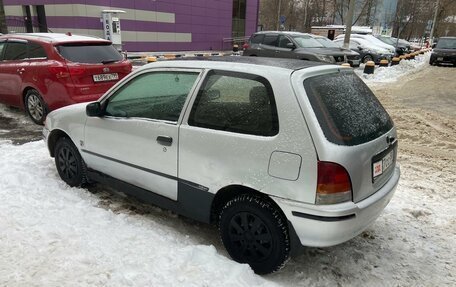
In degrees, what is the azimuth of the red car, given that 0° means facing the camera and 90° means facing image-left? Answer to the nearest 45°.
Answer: approximately 135°

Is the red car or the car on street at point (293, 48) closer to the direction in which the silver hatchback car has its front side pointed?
the red car

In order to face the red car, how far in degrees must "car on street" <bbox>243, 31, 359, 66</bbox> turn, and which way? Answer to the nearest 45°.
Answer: approximately 90° to its right

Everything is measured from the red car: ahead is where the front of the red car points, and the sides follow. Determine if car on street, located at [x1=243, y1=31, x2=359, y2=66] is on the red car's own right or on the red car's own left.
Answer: on the red car's own right

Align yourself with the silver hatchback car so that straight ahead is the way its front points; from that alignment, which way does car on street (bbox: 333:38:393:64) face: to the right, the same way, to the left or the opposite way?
the opposite way

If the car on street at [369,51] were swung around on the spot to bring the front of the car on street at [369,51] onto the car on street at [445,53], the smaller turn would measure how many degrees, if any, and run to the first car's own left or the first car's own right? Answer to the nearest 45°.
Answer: approximately 90° to the first car's own left

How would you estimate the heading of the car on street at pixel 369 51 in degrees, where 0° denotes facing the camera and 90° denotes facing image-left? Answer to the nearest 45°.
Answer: approximately 315°

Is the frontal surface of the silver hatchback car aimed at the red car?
yes

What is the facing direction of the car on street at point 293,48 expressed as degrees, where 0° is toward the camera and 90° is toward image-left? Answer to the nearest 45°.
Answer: approximately 315°

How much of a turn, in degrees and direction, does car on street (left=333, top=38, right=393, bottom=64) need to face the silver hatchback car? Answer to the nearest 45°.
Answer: approximately 45° to its right

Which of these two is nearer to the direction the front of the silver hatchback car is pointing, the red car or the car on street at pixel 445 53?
the red car

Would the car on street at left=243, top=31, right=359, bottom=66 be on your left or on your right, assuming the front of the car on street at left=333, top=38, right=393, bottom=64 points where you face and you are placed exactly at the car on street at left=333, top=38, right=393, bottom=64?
on your right

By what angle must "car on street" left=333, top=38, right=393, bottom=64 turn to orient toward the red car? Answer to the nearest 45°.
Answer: approximately 45° to its right

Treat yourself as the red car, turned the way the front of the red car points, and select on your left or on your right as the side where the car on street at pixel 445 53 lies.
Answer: on your right
